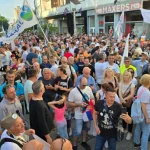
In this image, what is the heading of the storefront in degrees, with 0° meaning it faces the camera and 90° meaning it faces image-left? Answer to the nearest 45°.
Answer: approximately 45°

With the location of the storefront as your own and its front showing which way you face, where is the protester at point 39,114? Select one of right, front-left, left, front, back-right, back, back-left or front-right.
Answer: front-left

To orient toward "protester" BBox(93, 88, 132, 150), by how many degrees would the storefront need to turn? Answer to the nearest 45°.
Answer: approximately 45° to its left

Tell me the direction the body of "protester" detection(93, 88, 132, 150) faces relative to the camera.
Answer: toward the camera

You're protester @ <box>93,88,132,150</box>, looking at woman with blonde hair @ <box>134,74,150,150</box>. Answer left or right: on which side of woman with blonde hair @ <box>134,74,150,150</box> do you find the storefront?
left

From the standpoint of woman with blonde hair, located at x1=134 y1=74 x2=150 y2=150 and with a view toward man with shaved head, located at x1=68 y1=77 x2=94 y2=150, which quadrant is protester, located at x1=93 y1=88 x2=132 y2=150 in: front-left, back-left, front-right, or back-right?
front-left

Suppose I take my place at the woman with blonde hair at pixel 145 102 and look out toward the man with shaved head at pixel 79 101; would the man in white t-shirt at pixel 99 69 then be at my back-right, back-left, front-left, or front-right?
front-right

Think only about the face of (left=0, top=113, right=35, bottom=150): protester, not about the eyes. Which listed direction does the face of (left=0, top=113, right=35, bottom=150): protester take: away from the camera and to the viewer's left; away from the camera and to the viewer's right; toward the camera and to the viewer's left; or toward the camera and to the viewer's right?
toward the camera and to the viewer's right

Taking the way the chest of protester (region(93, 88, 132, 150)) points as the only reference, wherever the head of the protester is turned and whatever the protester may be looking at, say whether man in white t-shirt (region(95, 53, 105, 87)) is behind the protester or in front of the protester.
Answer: behind

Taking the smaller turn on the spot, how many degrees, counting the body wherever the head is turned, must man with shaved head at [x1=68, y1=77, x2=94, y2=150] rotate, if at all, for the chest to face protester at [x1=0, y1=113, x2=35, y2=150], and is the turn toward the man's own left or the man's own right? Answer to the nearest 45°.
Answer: approximately 45° to the man's own right

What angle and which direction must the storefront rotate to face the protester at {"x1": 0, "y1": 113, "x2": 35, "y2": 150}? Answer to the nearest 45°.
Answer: approximately 45° to its left

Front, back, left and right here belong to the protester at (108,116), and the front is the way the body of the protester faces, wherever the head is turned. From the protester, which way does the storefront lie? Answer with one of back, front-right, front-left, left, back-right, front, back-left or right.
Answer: back
